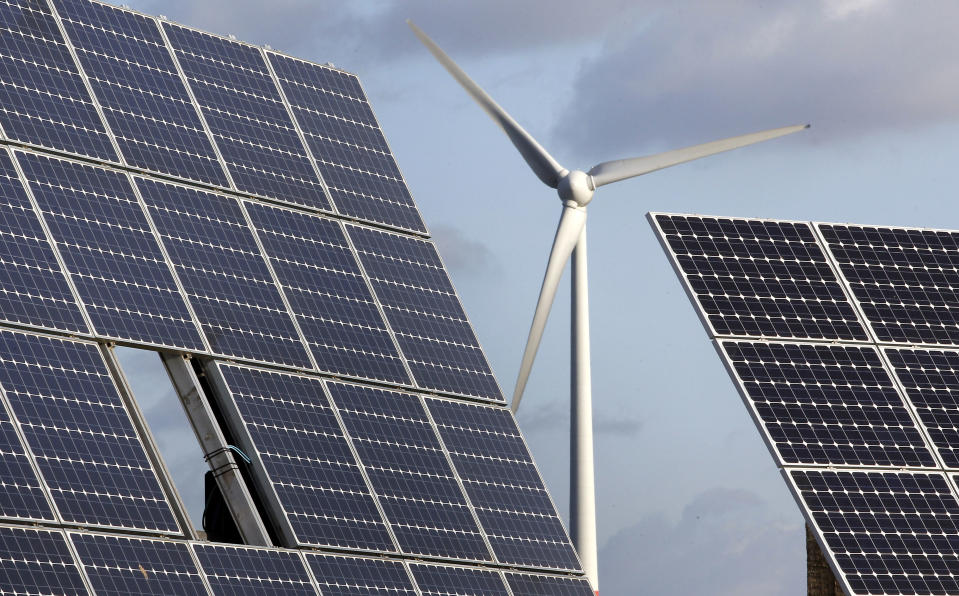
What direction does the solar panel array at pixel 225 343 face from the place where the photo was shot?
facing the viewer and to the right of the viewer
